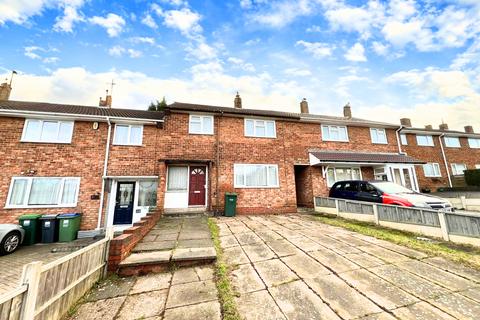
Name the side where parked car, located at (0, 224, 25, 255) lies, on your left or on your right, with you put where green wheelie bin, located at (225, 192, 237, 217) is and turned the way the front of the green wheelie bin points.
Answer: on your right

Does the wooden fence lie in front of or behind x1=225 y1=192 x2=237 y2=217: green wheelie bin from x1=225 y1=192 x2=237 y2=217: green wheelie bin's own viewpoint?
in front

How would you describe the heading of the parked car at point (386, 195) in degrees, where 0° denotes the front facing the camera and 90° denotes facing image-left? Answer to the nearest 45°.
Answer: approximately 315°

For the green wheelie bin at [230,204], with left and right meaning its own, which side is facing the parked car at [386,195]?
left

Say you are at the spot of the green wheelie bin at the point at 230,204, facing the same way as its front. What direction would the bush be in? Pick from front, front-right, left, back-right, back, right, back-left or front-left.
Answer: left

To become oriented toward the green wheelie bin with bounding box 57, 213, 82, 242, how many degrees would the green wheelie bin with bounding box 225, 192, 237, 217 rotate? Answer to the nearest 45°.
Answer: approximately 90° to its right

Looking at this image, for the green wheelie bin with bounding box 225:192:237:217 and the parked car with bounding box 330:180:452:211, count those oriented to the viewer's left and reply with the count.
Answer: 0

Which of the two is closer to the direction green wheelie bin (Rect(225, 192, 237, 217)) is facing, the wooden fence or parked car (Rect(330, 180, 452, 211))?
the wooden fence

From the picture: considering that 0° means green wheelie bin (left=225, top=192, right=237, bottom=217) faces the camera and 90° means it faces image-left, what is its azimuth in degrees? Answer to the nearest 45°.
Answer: approximately 0°

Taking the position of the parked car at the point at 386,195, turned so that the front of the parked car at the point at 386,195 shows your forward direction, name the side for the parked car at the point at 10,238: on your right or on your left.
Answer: on your right

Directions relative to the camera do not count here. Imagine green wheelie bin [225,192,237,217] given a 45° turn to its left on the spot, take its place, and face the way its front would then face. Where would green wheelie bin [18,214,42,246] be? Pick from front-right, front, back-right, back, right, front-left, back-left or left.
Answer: back-right
